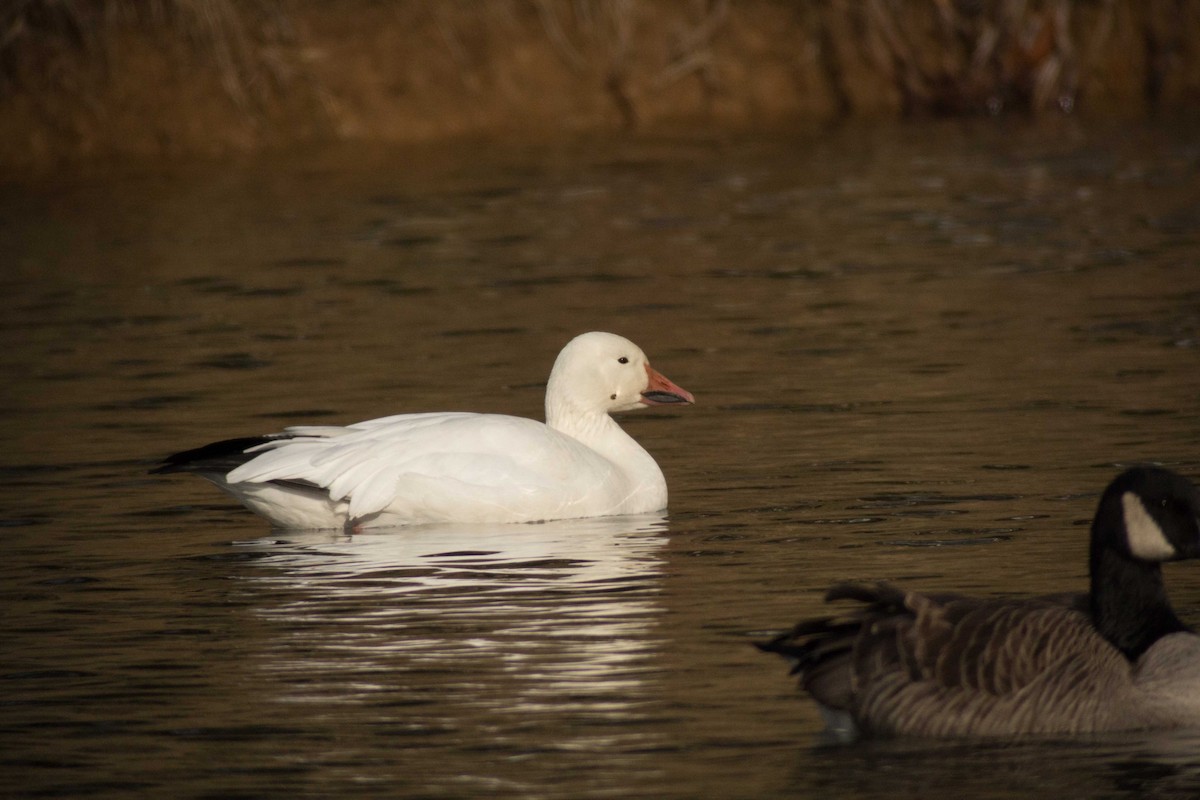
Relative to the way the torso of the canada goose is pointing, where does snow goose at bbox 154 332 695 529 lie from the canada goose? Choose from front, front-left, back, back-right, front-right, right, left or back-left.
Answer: back-left

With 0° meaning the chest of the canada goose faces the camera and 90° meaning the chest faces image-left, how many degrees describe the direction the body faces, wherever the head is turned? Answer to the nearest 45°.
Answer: approximately 270°

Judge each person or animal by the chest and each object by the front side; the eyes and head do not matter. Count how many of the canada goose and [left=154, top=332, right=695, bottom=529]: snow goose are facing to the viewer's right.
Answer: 2

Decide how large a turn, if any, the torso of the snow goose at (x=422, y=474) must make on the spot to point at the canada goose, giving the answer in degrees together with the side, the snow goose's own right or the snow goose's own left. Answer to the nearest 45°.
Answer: approximately 45° to the snow goose's own right

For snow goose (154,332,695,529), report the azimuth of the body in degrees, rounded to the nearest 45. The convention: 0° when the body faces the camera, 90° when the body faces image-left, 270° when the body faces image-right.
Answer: approximately 270°

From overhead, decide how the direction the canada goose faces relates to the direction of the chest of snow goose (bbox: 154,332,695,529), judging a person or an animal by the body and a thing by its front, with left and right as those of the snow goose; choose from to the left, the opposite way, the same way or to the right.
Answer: the same way
